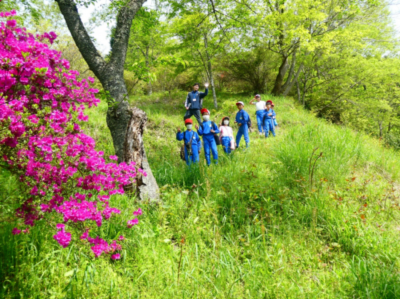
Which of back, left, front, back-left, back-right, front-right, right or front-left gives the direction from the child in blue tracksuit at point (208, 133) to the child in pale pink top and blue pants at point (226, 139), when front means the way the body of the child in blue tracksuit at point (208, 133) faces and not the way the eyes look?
back-left

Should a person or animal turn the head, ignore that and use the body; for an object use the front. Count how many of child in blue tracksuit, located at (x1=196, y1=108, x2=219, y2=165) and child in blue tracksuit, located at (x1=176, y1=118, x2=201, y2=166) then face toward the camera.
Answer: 2

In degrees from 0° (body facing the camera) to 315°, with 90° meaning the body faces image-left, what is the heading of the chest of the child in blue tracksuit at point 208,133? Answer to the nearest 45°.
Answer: approximately 0°

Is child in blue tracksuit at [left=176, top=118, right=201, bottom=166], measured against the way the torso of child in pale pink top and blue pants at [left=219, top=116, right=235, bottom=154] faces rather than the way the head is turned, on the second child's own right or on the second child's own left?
on the second child's own right

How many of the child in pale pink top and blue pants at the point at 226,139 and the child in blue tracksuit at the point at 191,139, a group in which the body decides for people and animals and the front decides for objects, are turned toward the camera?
2

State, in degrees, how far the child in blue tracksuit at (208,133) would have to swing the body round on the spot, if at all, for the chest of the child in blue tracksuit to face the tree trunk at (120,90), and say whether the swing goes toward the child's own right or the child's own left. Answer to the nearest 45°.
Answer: approximately 45° to the child's own right

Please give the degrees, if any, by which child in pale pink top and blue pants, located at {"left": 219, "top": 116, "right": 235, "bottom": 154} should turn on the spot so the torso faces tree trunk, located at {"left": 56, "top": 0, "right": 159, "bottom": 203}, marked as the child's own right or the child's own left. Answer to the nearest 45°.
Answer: approximately 45° to the child's own right
